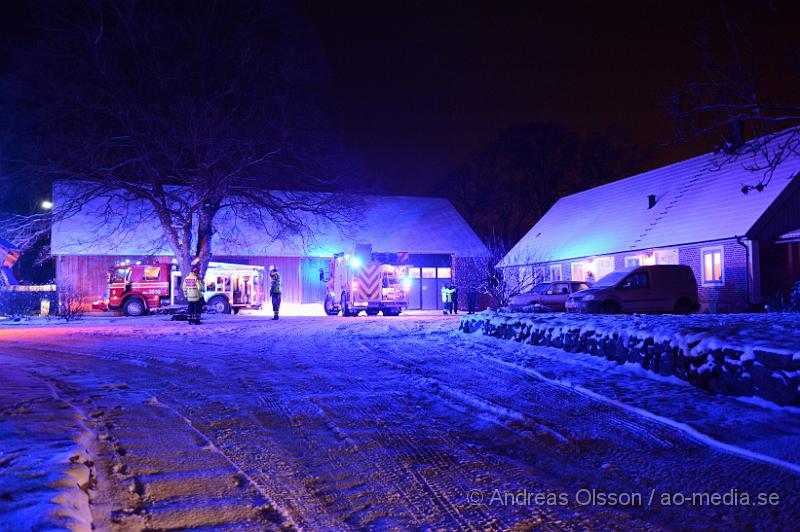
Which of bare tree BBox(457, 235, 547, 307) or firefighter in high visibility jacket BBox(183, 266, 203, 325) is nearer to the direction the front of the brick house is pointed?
the firefighter in high visibility jacket

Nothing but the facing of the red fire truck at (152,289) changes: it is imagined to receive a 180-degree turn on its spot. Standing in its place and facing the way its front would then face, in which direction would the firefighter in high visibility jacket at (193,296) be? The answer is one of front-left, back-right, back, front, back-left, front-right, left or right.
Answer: right

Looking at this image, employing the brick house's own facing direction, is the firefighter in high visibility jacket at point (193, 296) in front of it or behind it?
in front

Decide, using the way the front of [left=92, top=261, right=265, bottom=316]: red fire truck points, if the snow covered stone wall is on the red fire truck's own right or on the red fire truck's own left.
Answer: on the red fire truck's own left

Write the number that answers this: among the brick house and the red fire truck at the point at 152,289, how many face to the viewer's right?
0

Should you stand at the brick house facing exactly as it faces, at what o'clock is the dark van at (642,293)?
The dark van is roughly at 11 o'clock from the brick house.

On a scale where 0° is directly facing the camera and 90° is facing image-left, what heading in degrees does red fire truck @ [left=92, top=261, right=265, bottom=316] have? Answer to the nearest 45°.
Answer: approximately 90°

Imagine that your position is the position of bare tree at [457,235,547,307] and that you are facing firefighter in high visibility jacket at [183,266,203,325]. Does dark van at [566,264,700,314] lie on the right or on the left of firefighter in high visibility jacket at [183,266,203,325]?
left

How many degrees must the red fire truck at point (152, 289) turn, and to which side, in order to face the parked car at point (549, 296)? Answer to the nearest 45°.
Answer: approximately 135° to its left

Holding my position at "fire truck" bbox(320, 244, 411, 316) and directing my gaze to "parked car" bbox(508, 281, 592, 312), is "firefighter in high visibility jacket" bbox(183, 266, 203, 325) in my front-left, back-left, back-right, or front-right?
back-right

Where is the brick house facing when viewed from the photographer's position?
facing the viewer and to the left of the viewer

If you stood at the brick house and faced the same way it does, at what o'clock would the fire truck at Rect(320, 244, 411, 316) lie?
The fire truck is roughly at 1 o'clock from the brick house.

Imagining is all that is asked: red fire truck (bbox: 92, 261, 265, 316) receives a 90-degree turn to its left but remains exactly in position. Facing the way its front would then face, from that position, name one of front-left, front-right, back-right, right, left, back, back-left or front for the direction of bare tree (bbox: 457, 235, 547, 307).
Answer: left
